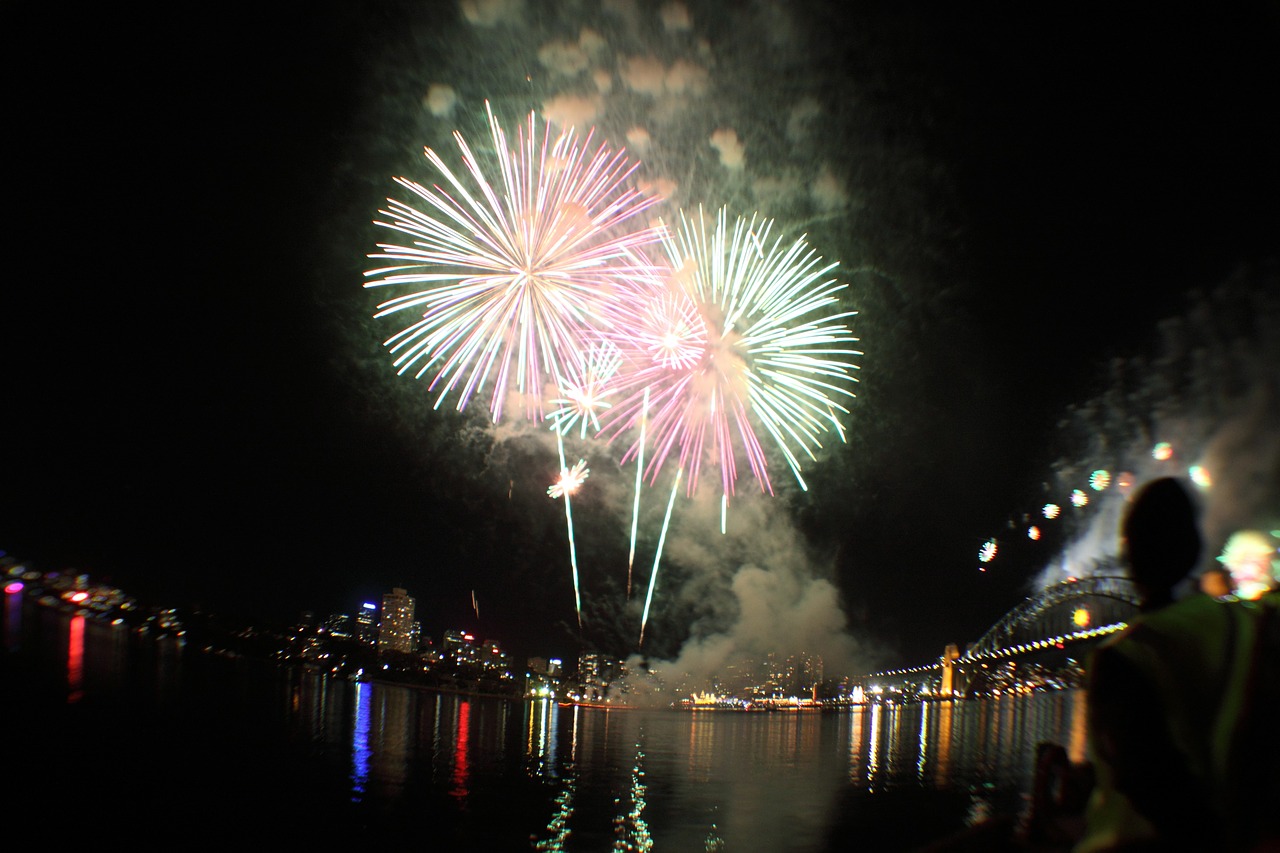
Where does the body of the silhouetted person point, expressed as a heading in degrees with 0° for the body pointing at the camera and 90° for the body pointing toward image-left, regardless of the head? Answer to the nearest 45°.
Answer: approximately 180°
